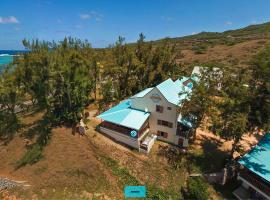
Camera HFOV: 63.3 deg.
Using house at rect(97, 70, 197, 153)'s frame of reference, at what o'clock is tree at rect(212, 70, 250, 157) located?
The tree is roughly at 8 o'clock from the house.

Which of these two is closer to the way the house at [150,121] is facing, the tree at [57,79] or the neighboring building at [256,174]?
the tree

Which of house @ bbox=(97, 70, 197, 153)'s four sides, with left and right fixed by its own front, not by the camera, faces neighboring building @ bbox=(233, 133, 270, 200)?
left

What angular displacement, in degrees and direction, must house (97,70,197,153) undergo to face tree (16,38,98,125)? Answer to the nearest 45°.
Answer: approximately 45° to its right

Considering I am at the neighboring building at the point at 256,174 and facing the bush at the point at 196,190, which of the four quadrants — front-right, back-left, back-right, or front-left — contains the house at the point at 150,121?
front-right

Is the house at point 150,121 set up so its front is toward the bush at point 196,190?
no

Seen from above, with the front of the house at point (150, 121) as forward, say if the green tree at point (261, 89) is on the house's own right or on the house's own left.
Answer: on the house's own left

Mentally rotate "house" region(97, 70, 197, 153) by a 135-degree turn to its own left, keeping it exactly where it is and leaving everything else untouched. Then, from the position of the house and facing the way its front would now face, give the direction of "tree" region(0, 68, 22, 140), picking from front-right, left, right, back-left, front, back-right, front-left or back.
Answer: back

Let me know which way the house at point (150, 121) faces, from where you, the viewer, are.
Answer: facing the viewer and to the left of the viewer

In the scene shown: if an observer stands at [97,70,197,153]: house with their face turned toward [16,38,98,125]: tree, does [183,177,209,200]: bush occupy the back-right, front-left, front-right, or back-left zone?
back-left
